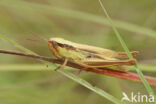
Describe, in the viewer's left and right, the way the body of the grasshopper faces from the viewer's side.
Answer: facing to the left of the viewer
